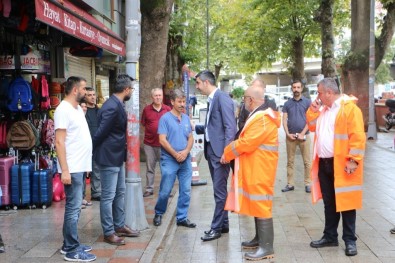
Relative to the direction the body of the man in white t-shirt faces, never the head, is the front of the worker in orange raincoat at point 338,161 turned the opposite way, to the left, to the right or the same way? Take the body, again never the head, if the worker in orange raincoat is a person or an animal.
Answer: the opposite way

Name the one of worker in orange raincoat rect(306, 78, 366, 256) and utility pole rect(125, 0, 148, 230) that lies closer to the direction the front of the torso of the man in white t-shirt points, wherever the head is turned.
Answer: the worker in orange raincoat

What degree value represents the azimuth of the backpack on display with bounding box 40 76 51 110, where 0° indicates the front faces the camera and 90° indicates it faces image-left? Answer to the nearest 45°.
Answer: approximately 270°

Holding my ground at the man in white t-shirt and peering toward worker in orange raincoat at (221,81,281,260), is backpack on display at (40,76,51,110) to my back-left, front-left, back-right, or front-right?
back-left

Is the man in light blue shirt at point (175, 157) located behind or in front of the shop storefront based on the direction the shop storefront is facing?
in front

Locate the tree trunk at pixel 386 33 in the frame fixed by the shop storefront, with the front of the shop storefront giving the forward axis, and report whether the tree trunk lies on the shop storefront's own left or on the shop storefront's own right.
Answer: on the shop storefront's own left

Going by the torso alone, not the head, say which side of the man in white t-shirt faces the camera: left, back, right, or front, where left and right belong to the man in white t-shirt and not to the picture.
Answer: right

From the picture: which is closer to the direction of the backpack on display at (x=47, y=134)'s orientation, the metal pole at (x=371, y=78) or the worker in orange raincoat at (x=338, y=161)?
the worker in orange raincoat

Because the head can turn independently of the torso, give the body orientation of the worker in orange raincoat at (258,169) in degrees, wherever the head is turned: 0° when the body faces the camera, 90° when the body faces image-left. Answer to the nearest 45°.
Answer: approximately 90°

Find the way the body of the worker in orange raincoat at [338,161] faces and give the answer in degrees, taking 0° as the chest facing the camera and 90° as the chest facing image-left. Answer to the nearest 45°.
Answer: approximately 45°

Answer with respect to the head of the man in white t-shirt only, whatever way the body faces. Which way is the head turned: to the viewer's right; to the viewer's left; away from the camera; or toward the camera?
to the viewer's right

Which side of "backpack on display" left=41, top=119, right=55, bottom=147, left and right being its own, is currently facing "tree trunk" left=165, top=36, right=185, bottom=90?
left
